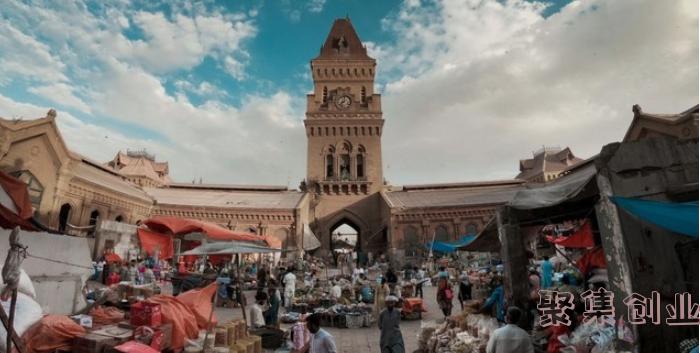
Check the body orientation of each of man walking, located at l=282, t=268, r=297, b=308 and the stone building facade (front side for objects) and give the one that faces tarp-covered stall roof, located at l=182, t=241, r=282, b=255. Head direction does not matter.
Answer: the stone building facade

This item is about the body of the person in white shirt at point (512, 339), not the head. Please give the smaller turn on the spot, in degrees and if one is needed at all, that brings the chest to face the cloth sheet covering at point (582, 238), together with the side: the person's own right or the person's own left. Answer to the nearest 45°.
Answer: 0° — they already face it

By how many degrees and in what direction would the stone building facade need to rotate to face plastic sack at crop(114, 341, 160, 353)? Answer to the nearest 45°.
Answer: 0° — it already faces it

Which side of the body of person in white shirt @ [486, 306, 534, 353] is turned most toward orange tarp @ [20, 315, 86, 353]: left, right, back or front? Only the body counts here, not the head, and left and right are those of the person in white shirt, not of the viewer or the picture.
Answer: left

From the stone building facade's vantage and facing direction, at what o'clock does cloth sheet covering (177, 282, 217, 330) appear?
The cloth sheet covering is roughly at 12 o'clock from the stone building facade.

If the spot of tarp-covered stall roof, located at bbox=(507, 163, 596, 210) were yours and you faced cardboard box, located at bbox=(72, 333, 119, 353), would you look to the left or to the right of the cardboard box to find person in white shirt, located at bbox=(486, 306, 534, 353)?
left

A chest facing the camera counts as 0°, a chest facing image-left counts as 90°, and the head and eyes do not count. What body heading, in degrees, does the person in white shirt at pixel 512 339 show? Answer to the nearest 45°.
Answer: approximately 180°

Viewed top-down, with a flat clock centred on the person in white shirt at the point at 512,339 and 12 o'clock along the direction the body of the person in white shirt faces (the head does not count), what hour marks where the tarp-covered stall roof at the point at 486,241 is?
The tarp-covered stall roof is roughly at 12 o'clock from the person in white shirt.

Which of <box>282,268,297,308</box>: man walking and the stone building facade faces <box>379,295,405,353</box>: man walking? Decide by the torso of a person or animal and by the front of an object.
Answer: the stone building facade

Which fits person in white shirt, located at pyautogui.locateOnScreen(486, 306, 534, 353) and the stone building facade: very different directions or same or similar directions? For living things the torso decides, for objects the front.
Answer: very different directions

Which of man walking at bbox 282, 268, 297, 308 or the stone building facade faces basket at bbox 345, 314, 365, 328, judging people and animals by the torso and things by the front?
the stone building facade

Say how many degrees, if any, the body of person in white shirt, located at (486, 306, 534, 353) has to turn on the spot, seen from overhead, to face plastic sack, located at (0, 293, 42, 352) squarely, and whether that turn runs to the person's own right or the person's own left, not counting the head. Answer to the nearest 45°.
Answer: approximately 90° to the person's own left

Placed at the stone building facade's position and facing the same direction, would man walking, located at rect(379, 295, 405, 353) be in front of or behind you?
in front
